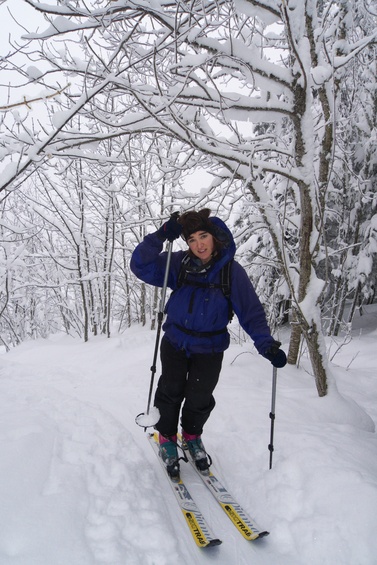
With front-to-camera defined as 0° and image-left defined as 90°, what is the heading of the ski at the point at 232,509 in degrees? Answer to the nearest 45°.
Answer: approximately 315°

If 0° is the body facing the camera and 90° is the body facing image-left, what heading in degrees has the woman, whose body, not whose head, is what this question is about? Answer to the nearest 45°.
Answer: approximately 0°
